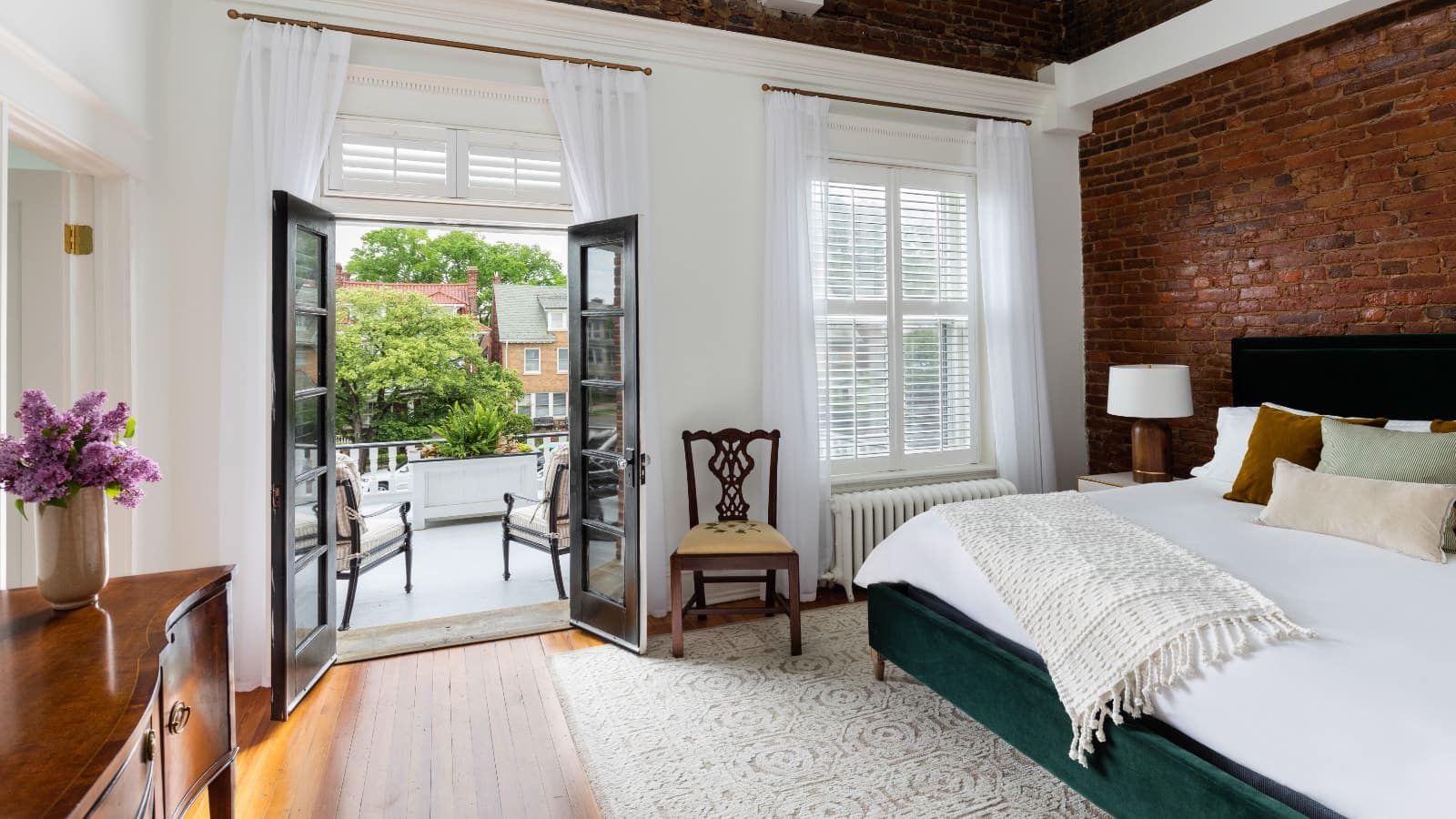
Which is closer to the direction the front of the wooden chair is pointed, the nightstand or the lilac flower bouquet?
the lilac flower bouquet

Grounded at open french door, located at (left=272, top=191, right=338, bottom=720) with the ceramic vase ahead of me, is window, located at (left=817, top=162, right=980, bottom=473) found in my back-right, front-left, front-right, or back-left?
back-left

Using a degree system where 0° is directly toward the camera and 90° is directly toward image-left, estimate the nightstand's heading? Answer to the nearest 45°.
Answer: approximately 45°

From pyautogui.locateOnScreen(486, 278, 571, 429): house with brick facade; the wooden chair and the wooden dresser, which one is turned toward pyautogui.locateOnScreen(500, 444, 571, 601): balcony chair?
the house with brick facade

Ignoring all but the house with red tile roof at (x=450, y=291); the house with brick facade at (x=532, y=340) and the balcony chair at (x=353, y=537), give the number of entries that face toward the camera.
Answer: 2

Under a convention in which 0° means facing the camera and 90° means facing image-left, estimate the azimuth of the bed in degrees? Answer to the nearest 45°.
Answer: approximately 45°

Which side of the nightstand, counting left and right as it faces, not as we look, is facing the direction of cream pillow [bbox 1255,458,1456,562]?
left

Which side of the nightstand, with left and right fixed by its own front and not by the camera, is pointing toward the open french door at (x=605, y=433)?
front

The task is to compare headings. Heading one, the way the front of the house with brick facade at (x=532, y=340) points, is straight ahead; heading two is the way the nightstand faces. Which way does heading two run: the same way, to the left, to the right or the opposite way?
to the right

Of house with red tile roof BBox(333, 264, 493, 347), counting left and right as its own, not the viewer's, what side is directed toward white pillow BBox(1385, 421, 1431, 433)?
front

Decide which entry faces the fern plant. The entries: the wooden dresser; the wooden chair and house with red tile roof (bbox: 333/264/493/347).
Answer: the house with red tile roof

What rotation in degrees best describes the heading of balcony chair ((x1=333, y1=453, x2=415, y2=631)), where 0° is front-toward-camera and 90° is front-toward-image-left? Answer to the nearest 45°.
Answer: approximately 225°

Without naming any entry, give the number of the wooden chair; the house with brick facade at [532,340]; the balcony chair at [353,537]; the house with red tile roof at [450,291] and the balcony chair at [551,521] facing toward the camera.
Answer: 3

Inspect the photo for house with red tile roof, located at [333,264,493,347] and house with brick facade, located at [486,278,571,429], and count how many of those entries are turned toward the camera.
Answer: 2

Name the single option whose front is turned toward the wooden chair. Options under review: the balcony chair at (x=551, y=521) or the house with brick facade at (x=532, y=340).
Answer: the house with brick facade

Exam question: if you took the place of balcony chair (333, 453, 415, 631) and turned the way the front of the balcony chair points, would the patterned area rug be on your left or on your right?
on your right
